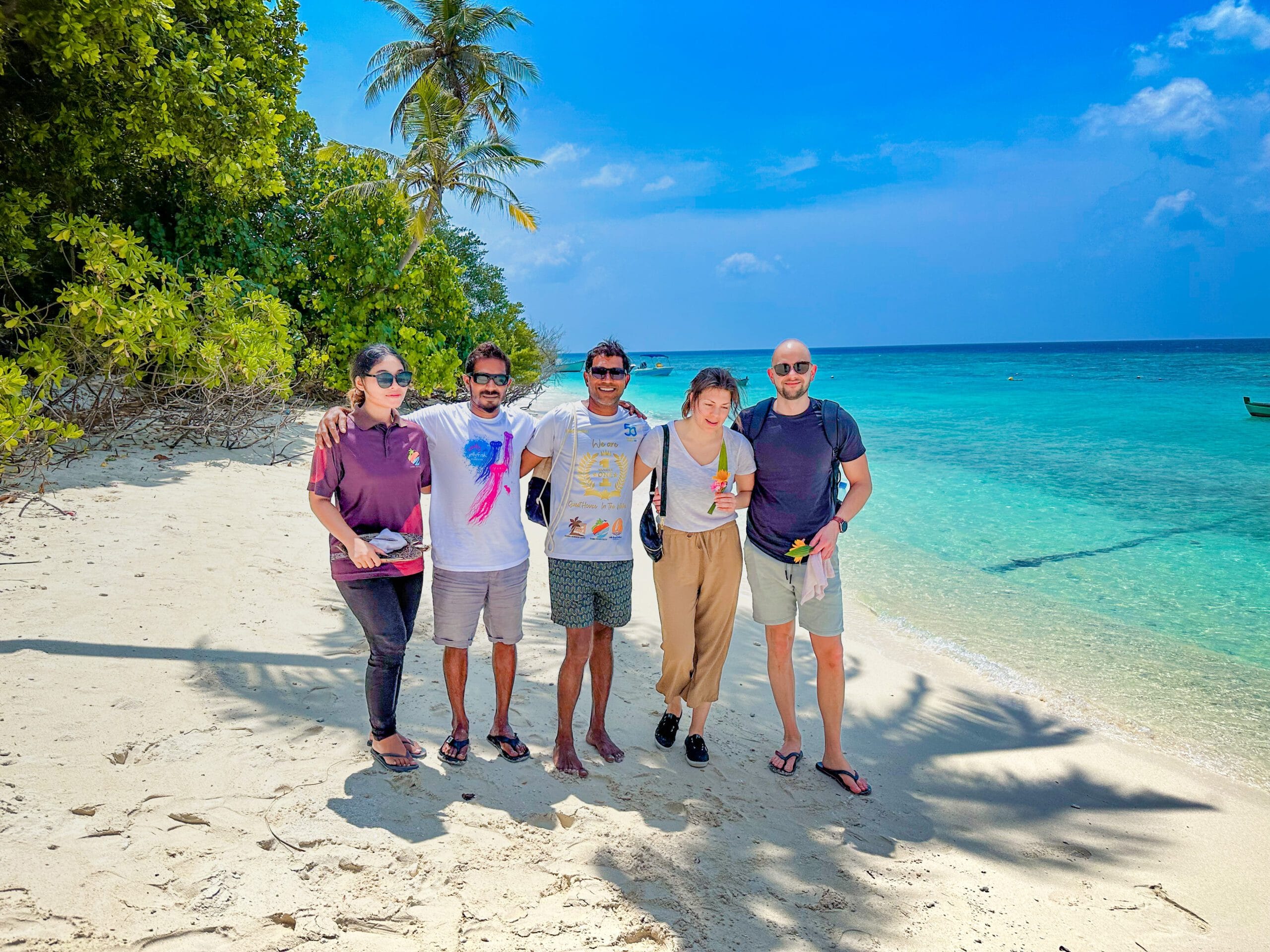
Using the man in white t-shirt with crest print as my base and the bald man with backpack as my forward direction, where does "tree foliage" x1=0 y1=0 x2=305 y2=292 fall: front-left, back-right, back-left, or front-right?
back-left

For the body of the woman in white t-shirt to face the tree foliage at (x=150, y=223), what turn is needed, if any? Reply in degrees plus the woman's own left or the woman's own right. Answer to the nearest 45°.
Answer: approximately 135° to the woman's own right

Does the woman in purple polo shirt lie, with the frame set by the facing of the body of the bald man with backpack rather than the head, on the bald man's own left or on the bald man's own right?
on the bald man's own right

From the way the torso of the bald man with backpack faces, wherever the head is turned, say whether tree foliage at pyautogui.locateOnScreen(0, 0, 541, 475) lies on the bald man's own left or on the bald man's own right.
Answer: on the bald man's own right

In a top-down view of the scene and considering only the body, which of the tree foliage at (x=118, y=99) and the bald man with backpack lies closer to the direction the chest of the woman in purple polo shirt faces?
the bald man with backpack

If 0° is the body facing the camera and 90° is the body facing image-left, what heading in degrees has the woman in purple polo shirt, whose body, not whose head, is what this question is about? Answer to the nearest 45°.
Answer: approximately 315°

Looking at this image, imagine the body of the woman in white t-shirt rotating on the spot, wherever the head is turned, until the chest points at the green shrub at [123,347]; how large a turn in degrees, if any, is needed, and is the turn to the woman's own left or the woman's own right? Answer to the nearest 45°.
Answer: approximately 135° to the woman's own right

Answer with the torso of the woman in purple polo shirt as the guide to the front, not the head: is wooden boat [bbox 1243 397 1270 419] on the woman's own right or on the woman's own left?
on the woman's own left

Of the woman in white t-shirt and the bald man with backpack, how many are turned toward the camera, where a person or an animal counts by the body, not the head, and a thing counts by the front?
2
